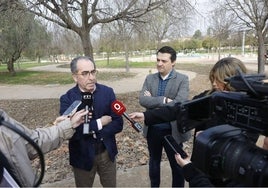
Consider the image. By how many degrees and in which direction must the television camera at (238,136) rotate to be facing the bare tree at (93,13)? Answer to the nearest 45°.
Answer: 0° — it already faces it

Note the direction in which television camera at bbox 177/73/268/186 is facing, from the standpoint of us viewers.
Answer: facing away from the viewer and to the left of the viewer

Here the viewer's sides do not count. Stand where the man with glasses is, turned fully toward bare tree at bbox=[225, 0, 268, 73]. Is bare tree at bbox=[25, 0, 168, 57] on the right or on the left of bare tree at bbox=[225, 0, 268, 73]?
left
